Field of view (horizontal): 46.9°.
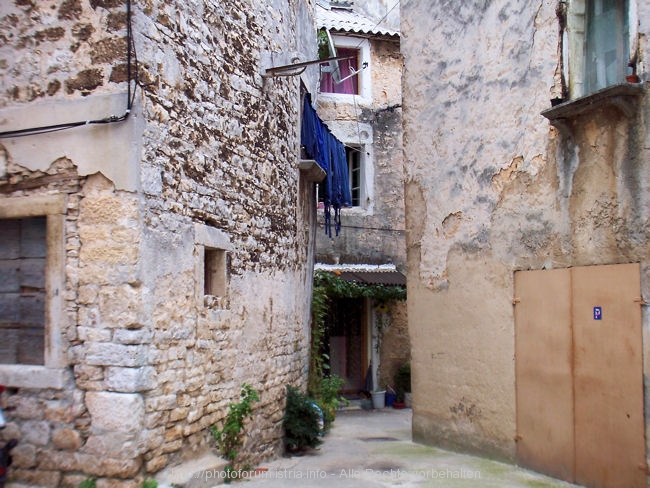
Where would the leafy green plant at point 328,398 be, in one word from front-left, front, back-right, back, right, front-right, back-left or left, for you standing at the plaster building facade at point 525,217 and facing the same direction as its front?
right

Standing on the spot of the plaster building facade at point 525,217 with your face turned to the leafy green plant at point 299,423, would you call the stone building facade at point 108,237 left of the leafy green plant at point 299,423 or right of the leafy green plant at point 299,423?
left

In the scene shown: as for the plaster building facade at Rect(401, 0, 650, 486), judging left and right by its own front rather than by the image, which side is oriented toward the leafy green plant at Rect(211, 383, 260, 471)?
front

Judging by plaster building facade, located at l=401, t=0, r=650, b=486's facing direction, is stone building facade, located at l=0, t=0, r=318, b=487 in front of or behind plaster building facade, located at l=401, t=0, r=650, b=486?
in front

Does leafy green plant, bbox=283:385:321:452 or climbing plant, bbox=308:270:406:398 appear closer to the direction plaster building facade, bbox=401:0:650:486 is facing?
the leafy green plant

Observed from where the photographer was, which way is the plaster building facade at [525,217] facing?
facing the viewer and to the left of the viewer

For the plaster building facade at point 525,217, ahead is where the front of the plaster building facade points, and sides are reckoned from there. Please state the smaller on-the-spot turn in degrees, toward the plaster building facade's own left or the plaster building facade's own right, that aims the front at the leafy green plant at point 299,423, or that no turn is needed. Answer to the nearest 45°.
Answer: approximately 45° to the plaster building facade's own right

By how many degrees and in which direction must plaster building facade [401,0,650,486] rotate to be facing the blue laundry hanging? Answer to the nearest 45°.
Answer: approximately 90° to its right

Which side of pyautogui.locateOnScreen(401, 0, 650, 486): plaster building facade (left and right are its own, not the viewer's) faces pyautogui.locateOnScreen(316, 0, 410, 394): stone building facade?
right
